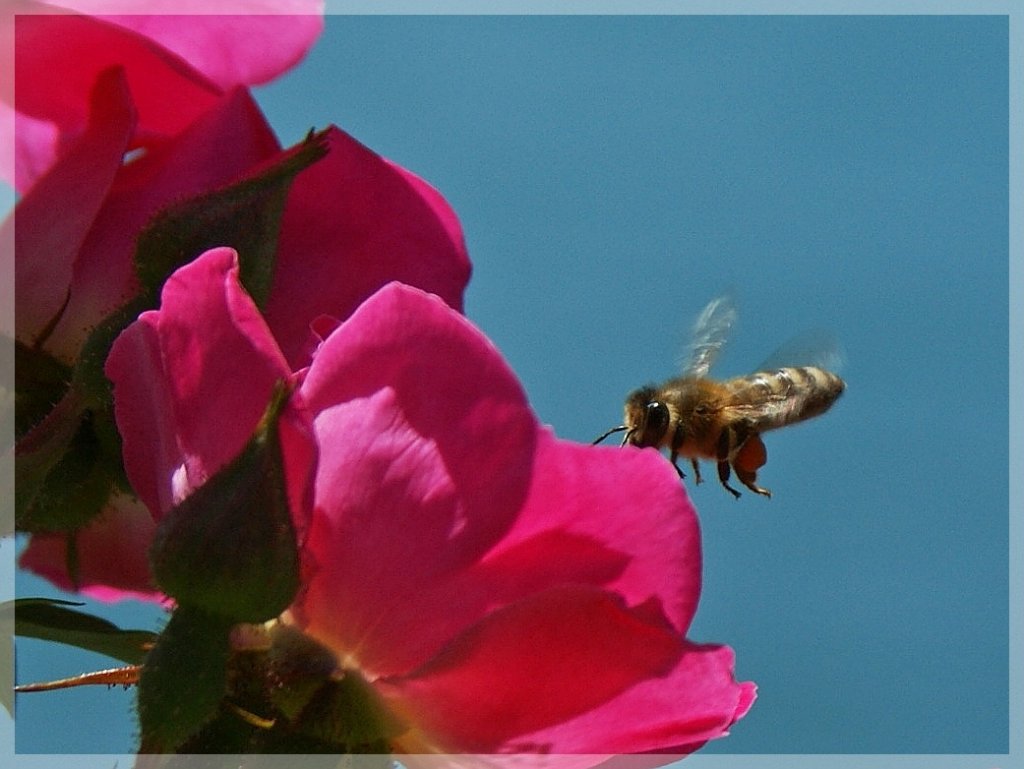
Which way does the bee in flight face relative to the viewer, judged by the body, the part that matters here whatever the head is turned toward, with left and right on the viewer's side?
facing to the left of the viewer

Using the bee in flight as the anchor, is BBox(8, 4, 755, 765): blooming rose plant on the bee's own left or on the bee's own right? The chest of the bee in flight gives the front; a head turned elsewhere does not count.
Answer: on the bee's own left
